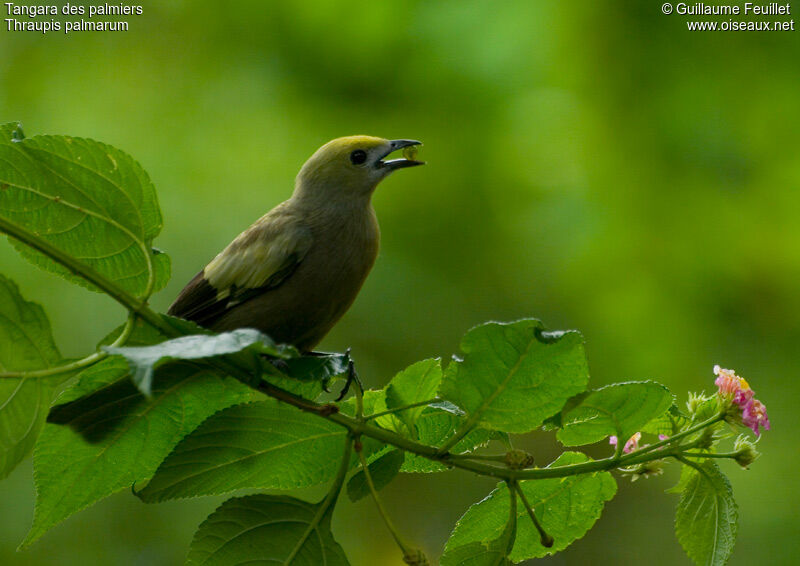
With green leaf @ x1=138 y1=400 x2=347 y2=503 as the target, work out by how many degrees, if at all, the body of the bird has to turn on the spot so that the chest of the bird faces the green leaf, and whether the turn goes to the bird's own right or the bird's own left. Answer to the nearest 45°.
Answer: approximately 90° to the bird's own right

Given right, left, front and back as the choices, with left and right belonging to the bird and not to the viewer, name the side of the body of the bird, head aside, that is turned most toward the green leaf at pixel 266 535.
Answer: right

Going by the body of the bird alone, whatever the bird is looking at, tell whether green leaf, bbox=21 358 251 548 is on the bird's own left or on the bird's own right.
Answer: on the bird's own right

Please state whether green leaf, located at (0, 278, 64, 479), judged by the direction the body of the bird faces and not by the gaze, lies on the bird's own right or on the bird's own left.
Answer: on the bird's own right

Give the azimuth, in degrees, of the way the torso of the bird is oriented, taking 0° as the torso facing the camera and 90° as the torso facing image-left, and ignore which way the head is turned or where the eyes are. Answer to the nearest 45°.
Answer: approximately 270°
